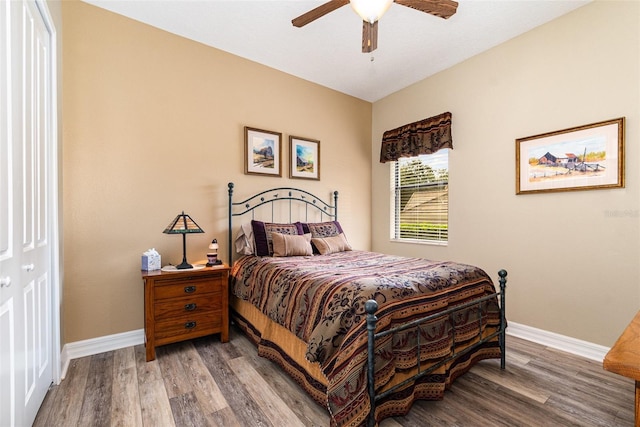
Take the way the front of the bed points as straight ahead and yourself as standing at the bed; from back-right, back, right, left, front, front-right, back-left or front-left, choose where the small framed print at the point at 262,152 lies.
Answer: back

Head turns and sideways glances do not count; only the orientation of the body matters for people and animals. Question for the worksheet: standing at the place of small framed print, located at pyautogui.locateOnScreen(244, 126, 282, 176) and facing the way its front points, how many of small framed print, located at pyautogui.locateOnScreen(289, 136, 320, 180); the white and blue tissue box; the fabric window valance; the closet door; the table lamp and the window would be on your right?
3

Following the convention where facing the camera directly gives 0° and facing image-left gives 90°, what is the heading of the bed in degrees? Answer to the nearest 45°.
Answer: approximately 315°

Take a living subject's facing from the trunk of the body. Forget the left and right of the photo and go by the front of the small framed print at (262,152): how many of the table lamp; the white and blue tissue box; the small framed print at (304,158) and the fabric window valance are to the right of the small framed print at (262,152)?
2

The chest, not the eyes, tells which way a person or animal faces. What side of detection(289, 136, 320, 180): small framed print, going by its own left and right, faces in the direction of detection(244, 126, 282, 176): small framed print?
right

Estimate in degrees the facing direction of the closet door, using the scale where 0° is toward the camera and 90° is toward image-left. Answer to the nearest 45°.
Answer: approximately 270°

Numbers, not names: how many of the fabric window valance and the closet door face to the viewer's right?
1

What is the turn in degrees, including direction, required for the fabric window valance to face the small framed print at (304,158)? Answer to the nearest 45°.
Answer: approximately 45° to its right

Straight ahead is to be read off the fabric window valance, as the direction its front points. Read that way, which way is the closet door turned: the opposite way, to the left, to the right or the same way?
the opposite way

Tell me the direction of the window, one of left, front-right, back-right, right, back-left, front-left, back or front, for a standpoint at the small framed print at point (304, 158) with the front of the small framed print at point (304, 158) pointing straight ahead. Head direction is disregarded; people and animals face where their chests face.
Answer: front-left

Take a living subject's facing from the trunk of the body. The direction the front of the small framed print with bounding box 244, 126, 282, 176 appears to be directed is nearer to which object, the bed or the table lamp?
the bed

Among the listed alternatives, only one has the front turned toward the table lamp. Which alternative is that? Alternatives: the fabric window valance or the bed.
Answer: the fabric window valance

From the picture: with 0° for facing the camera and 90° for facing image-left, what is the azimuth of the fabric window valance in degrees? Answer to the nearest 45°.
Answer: approximately 45°

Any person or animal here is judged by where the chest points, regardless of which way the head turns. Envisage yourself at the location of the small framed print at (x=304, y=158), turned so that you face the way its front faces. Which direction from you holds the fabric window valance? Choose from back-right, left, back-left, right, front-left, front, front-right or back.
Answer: front-left
